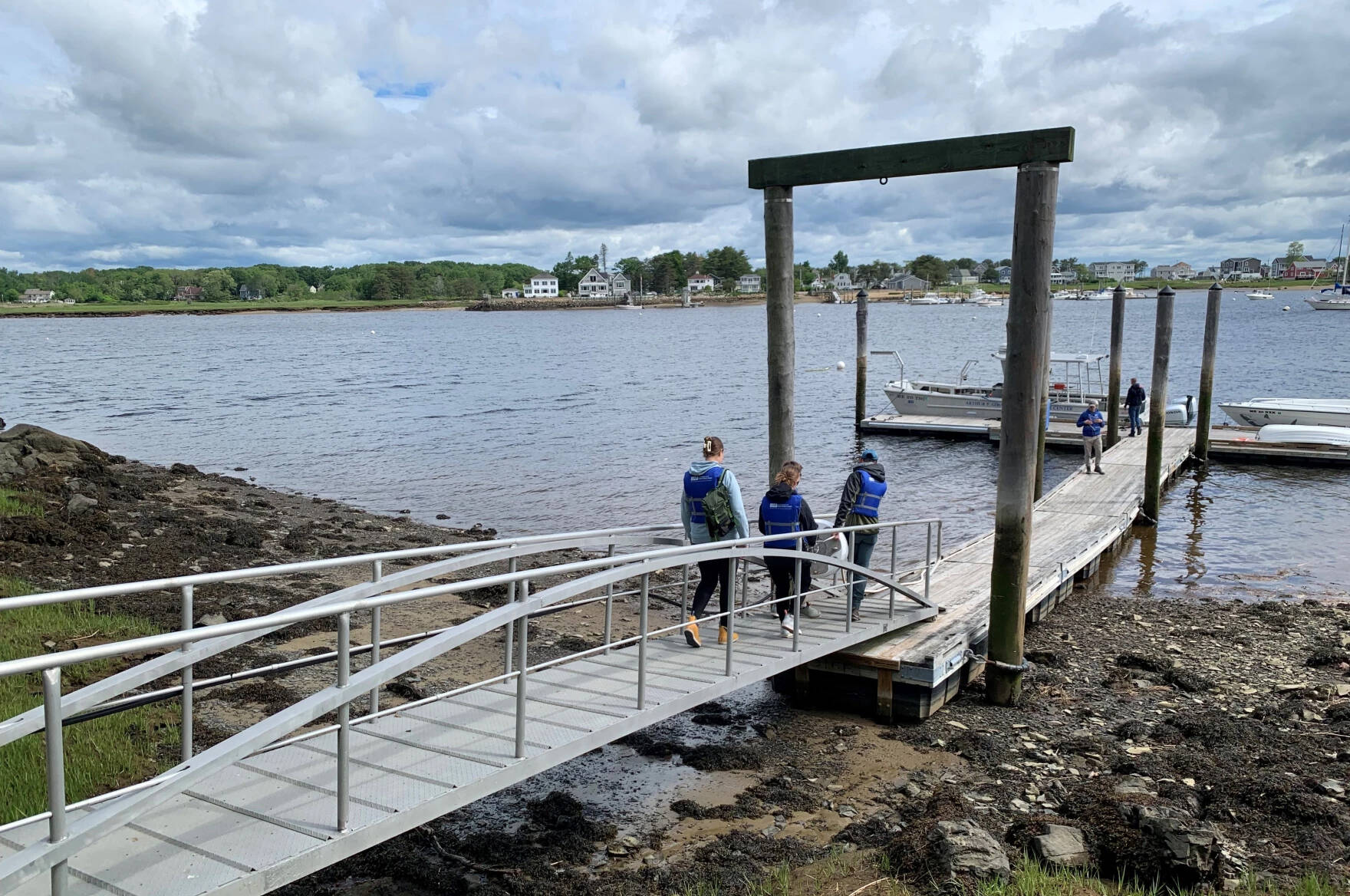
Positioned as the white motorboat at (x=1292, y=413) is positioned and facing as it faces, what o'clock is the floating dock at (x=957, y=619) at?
The floating dock is roughly at 9 o'clock from the white motorboat.

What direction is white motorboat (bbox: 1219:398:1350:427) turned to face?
to the viewer's left

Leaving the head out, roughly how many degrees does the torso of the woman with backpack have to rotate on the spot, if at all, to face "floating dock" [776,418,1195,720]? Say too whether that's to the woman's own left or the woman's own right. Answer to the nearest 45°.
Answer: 0° — they already face it

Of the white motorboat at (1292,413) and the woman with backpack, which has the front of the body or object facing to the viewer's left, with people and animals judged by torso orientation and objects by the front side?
the white motorboat

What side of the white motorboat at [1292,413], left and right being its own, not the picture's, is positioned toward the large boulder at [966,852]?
left

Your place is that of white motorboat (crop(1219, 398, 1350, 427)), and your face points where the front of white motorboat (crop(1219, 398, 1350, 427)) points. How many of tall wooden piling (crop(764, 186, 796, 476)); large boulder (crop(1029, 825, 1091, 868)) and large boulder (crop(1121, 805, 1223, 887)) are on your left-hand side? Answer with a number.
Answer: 3

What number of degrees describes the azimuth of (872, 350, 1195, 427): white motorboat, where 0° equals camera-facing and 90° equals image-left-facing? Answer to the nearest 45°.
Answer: approximately 90°

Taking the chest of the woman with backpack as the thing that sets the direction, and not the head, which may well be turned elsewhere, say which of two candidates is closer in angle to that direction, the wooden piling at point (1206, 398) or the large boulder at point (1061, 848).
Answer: the wooden piling

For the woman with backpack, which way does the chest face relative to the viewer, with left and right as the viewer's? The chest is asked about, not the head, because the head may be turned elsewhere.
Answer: facing away from the viewer and to the right of the viewer

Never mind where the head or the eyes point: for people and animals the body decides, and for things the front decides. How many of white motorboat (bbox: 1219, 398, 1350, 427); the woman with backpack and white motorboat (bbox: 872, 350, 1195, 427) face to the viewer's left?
2

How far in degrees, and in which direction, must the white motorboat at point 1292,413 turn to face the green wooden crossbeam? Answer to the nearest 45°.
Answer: approximately 90° to its left

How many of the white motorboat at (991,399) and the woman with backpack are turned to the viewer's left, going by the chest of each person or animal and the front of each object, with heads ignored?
1
